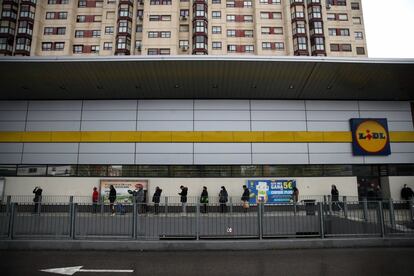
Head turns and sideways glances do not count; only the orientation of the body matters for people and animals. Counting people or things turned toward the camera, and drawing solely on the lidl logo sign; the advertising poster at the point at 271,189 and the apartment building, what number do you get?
3

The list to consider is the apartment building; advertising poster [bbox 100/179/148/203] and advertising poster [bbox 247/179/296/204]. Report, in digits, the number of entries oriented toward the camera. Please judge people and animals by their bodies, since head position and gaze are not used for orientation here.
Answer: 3

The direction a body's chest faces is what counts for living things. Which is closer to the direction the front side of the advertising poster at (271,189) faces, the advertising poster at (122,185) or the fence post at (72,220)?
the fence post

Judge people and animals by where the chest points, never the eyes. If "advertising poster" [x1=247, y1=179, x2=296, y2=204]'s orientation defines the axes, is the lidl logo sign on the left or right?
on its left

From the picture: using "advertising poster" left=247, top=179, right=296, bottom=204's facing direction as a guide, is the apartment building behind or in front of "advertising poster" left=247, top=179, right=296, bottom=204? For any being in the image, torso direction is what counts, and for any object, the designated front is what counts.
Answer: behind

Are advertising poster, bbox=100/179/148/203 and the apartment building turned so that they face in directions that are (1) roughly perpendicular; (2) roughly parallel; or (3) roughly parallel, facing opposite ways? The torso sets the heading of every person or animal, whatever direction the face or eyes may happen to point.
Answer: roughly parallel

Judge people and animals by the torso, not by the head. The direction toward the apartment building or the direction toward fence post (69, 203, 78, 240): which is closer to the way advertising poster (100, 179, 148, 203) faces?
the fence post

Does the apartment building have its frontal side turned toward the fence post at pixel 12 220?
yes

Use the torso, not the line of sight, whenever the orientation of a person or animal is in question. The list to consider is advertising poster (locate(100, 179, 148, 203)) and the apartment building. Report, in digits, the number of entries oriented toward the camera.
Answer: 2

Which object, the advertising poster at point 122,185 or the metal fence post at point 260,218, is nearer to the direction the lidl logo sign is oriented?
the metal fence post

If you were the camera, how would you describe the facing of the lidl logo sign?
facing the viewer

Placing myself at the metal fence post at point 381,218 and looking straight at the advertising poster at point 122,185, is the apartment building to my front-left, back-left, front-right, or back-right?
front-right

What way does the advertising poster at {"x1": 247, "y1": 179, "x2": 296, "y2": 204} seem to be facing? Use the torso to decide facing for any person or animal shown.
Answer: toward the camera

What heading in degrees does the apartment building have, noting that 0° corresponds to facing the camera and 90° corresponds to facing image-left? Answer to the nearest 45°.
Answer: approximately 0°
